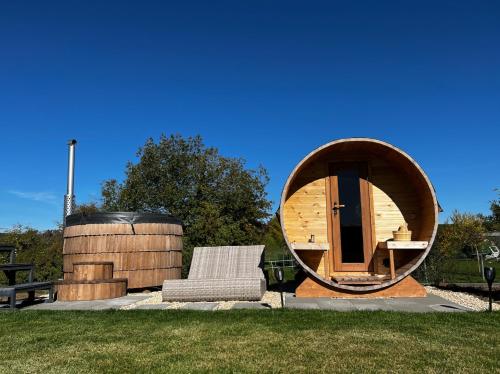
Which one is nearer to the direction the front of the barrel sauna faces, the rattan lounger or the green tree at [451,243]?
the rattan lounger

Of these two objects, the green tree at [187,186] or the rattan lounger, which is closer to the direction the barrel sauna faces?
the rattan lounger

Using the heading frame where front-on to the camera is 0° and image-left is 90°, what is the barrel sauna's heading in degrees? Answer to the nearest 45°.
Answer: approximately 0°

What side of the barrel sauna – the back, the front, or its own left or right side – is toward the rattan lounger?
right

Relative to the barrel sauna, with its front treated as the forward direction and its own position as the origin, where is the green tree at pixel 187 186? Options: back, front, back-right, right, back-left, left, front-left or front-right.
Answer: back-right

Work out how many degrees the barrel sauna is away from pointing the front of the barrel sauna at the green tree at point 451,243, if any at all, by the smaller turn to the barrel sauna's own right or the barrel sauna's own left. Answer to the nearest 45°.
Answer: approximately 180°

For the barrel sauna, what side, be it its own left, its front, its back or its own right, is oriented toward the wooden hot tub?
right

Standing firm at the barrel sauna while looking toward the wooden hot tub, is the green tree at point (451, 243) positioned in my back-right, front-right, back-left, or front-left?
back-right

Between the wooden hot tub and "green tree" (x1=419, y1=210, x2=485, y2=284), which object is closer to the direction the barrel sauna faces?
the wooden hot tub
